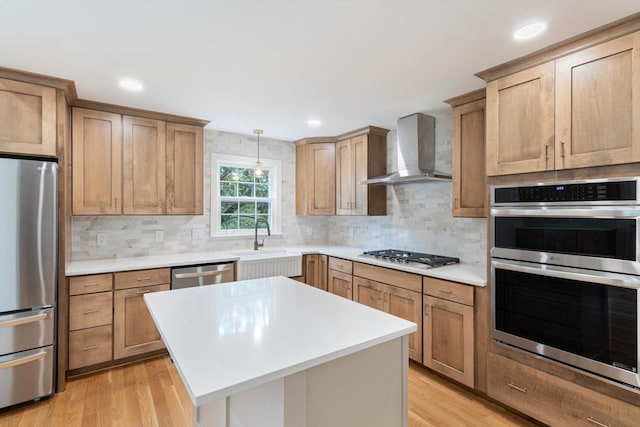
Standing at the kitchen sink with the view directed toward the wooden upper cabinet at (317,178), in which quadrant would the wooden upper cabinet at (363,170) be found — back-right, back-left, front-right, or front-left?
front-right

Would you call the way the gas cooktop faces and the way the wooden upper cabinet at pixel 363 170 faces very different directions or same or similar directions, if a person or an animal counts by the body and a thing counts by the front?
same or similar directions

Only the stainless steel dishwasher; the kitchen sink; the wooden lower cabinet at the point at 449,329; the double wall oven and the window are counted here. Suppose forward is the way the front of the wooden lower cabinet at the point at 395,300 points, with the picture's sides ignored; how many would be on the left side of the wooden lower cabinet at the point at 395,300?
2

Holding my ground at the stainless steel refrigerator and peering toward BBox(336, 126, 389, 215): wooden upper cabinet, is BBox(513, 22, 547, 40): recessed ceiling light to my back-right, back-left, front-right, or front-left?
front-right

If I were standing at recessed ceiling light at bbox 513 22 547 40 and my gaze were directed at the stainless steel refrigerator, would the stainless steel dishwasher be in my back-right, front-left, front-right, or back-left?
front-right

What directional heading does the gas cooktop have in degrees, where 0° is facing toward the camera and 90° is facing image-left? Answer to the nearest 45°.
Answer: approximately 45°

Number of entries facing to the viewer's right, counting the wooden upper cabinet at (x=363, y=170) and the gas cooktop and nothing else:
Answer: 0

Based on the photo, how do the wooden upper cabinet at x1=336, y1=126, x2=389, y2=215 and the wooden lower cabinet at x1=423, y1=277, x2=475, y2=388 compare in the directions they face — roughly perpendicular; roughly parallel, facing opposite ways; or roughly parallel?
roughly parallel

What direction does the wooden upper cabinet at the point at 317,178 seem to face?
toward the camera

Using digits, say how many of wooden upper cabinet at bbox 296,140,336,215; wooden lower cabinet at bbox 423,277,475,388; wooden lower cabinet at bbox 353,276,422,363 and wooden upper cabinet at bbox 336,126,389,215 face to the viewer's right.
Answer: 0

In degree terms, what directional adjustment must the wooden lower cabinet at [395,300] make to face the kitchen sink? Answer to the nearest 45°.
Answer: approximately 45° to its right

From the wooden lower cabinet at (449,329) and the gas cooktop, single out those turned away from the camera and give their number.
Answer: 0

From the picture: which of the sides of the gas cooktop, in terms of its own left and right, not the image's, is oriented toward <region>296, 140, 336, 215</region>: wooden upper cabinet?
right

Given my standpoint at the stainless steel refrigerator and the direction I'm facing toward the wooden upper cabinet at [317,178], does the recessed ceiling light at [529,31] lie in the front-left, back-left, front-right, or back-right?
front-right

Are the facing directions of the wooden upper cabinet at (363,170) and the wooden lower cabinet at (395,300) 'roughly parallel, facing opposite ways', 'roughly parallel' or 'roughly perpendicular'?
roughly parallel
